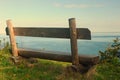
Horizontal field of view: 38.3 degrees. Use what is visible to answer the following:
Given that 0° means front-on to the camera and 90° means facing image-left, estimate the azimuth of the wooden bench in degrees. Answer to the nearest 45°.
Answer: approximately 225°
